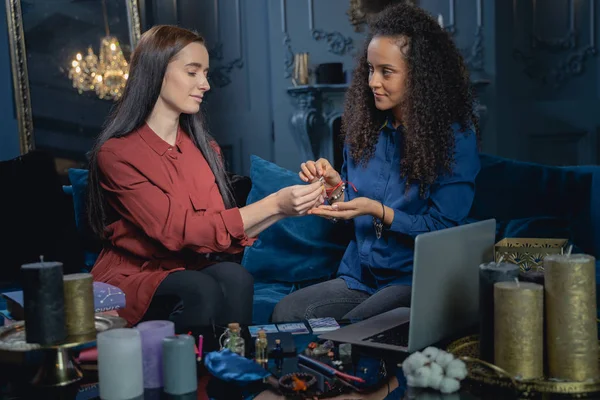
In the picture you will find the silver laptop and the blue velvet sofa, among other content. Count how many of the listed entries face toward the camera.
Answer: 1

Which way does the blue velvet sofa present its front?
toward the camera

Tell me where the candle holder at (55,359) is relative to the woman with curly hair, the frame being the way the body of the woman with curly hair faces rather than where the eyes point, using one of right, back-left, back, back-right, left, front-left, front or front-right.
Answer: front

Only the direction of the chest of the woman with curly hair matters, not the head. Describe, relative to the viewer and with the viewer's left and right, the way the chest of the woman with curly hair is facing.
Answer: facing the viewer and to the left of the viewer

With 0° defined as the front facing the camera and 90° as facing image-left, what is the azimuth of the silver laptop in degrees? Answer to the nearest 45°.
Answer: approximately 135°

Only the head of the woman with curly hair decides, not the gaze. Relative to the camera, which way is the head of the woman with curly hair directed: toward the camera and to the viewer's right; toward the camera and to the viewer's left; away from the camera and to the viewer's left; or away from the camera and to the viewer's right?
toward the camera and to the viewer's left

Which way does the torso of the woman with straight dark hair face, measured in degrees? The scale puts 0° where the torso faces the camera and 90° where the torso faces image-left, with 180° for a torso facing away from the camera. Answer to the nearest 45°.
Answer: approximately 315°

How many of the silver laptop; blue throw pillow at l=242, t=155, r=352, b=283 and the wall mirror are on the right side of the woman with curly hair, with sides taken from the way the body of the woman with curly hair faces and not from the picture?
2

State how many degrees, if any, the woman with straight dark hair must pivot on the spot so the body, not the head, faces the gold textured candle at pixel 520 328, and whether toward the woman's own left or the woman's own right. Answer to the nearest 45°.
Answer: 0° — they already face it

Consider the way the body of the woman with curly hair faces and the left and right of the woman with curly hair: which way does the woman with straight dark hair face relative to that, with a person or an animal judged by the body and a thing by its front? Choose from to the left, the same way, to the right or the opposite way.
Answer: to the left

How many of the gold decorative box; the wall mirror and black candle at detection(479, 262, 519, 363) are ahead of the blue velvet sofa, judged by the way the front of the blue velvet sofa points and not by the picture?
2
